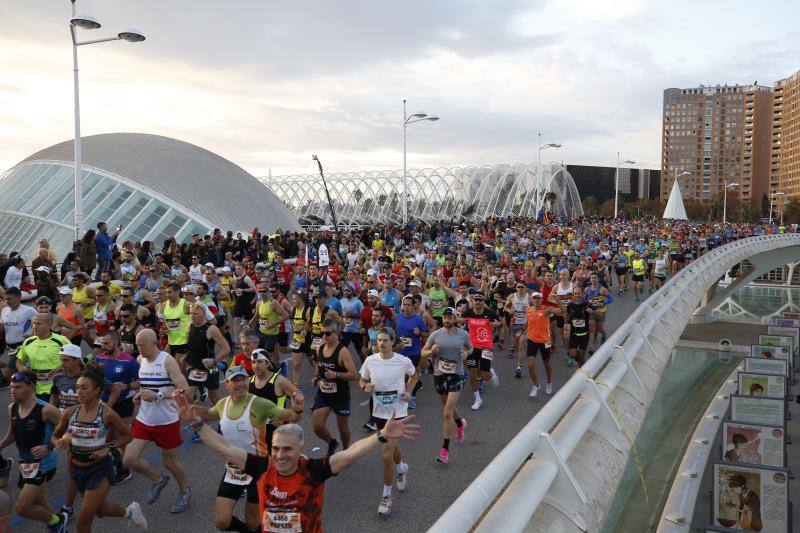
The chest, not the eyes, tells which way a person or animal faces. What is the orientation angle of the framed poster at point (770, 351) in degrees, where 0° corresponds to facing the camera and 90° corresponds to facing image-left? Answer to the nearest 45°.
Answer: approximately 0°

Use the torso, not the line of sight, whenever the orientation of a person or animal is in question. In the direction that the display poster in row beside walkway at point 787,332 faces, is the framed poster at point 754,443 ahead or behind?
ahead

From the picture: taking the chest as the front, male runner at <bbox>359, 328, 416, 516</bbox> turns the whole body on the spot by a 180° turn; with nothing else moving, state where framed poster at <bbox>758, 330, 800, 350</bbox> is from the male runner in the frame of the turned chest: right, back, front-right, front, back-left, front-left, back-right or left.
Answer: front-right

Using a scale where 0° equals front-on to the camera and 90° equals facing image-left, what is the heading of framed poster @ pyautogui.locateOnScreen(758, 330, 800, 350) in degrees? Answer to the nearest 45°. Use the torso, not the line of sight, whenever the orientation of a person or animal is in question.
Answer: approximately 0°

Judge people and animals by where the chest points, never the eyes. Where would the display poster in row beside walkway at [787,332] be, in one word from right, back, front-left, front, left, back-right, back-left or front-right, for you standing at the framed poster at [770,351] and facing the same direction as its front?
back

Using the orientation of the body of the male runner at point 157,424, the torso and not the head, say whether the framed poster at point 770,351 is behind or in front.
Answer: behind

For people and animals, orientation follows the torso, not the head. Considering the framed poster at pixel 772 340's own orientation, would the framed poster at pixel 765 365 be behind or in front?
in front

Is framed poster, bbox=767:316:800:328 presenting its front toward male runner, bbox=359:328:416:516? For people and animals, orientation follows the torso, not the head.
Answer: yes

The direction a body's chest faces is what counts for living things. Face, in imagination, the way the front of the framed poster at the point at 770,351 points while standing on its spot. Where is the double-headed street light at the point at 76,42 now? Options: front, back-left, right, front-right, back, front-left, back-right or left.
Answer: front-right
